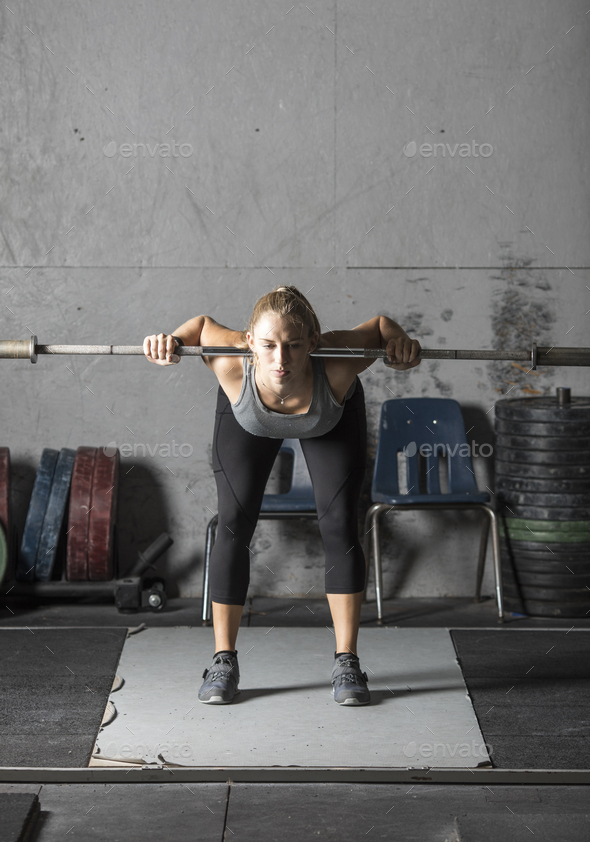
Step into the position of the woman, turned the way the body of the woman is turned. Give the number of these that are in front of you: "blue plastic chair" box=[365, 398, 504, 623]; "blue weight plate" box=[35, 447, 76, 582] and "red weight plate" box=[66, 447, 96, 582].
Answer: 0

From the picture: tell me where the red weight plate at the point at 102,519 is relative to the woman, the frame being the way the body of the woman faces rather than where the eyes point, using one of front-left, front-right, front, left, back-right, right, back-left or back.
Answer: back-right

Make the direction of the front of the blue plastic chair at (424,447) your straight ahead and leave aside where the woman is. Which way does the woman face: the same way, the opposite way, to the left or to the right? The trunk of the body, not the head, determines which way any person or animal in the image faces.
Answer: the same way

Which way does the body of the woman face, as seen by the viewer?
toward the camera

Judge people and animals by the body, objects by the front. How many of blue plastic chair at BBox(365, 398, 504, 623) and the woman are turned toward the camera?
2

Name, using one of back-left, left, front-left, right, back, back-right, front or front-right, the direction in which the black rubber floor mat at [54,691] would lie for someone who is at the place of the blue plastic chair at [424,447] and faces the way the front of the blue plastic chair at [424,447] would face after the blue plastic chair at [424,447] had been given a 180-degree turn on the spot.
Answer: back-left

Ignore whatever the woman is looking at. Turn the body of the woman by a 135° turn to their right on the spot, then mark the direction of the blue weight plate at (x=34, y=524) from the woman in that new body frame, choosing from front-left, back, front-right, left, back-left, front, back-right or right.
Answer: front

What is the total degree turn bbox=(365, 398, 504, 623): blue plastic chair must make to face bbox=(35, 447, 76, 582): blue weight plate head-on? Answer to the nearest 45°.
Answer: approximately 90° to its right

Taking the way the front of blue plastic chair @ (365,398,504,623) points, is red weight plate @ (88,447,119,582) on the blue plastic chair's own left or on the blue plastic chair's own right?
on the blue plastic chair's own right

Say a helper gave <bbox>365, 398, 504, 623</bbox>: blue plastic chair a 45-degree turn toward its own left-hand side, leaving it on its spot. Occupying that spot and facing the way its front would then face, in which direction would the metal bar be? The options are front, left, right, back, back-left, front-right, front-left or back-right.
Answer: front-right

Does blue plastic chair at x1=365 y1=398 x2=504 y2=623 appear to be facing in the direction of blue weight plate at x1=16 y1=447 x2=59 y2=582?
no

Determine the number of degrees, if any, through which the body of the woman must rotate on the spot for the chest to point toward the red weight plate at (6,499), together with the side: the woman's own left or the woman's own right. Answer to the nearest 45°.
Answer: approximately 135° to the woman's own right

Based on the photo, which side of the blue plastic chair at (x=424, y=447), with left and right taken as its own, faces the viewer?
front

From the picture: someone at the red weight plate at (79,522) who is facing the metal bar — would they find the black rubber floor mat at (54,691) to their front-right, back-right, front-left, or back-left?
front-right

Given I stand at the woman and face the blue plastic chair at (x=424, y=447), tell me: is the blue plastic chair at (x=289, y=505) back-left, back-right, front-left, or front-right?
front-left

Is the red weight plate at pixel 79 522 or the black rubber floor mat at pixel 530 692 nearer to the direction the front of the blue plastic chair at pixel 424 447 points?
the black rubber floor mat

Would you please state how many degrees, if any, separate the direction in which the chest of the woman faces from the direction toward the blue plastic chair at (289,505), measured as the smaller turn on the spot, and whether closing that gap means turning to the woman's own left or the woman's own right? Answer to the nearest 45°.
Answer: approximately 180°

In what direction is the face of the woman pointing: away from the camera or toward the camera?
toward the camera
